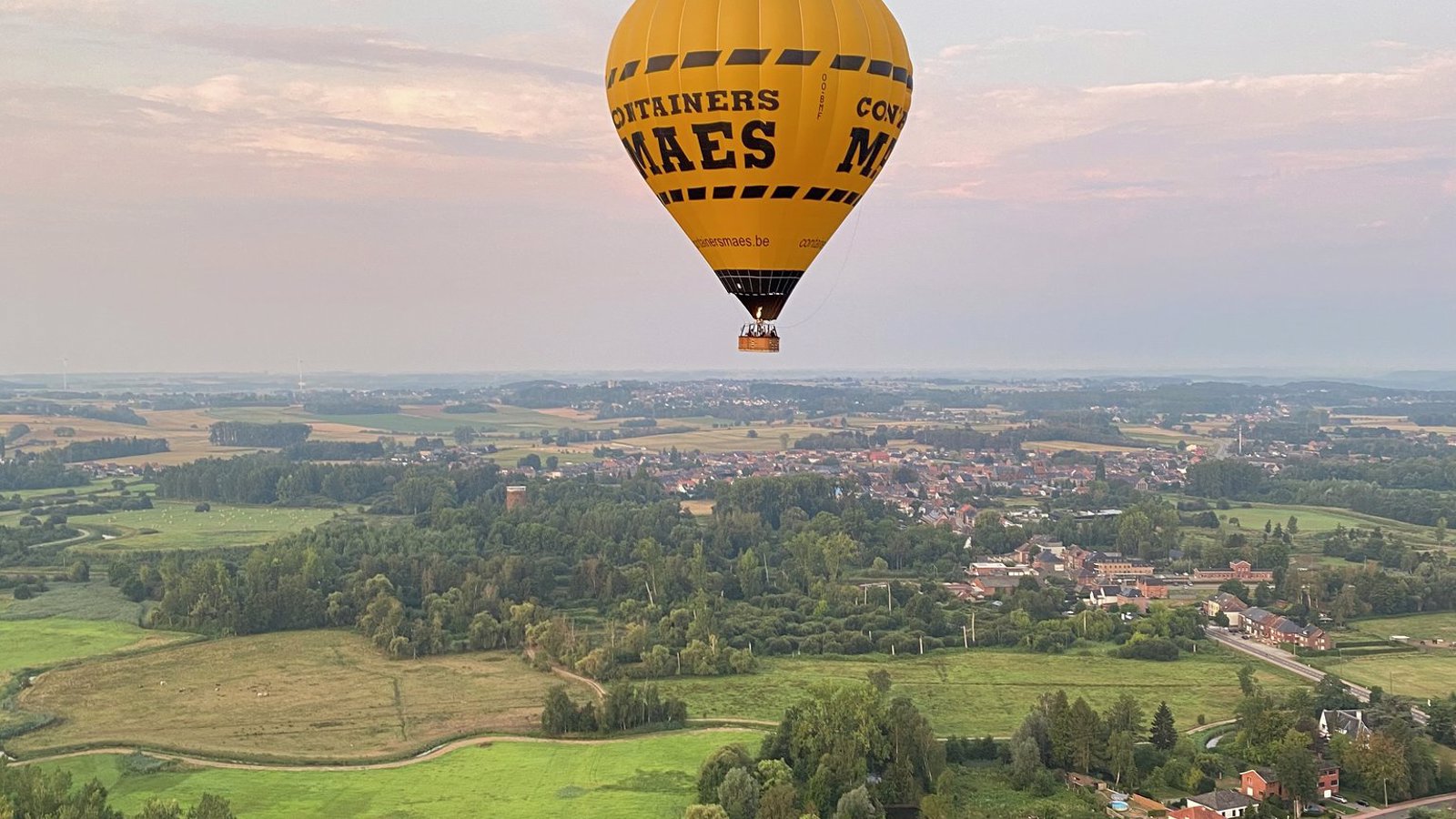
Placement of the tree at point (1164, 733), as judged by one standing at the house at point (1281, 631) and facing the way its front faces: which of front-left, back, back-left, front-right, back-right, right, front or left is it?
front-left

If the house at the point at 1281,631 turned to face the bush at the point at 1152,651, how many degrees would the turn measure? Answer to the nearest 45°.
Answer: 0° — it already faces it

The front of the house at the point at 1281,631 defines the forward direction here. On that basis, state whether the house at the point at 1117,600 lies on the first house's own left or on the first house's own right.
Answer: on the first house's own right

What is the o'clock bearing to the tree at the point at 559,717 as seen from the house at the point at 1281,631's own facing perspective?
The tree is roughly at 12 o'clock from the house.

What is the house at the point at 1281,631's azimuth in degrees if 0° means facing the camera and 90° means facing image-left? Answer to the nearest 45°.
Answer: approximately 45°

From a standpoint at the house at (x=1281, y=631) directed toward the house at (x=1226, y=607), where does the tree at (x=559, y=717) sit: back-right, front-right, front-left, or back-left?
back-left

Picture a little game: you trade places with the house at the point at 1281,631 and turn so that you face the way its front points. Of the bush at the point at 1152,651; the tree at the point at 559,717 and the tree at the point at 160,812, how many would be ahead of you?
3

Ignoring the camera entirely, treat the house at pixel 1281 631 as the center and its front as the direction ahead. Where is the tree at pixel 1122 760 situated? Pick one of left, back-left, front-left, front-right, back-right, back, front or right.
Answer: front-left

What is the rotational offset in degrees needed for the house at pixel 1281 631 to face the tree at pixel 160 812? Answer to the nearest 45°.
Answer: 0° — it already faces it

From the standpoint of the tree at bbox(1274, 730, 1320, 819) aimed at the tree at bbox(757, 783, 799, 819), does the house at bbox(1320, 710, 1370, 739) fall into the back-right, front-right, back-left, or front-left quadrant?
back-right
